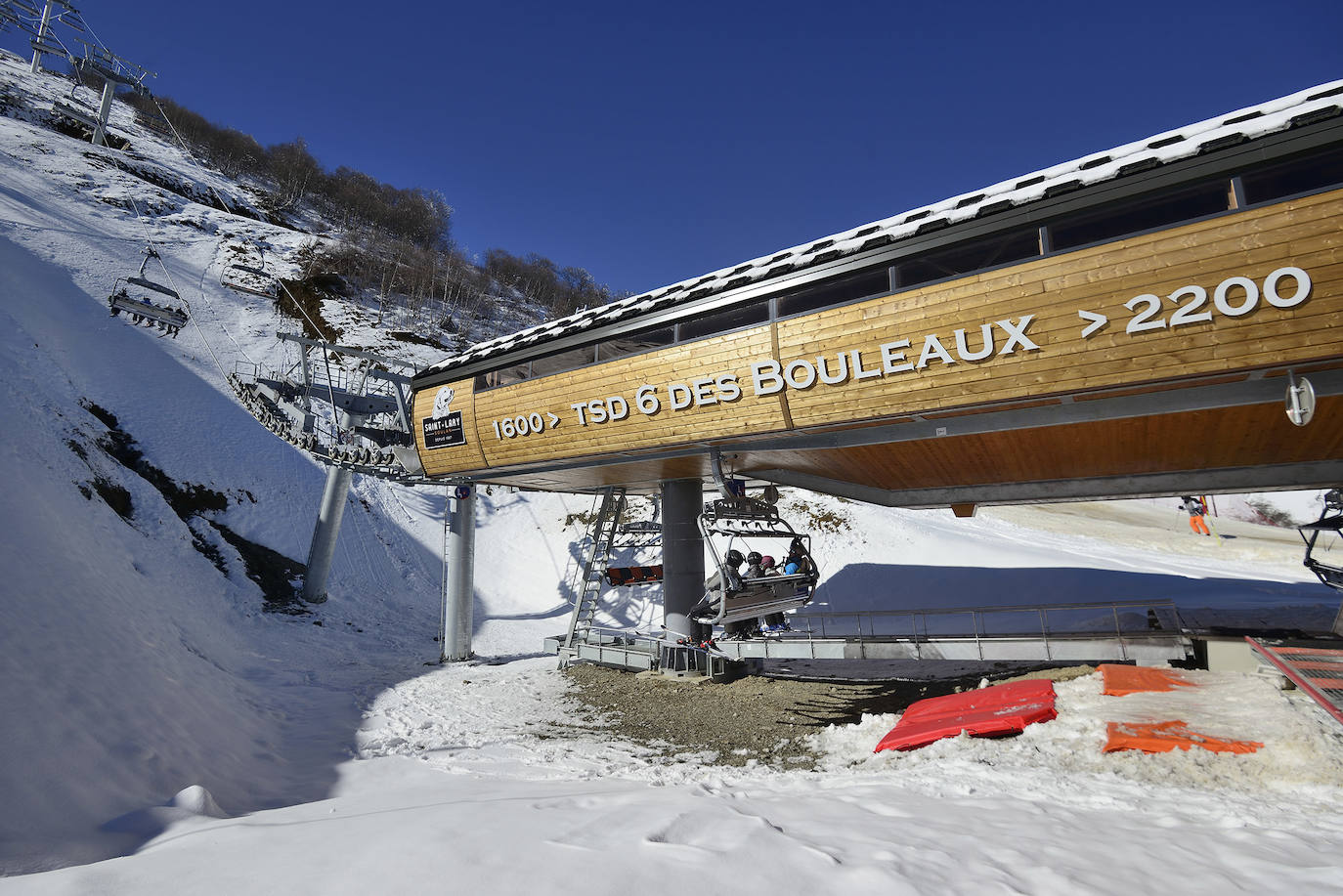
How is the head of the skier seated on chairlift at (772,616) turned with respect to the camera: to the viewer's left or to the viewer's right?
to the viewer's left

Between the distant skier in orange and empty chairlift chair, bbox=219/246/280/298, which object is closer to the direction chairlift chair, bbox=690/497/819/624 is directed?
the empty chairlift chair

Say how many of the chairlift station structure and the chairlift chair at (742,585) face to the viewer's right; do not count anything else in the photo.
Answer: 0

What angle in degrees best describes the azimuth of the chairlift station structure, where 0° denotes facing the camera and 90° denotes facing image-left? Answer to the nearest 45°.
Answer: approximately 45°
